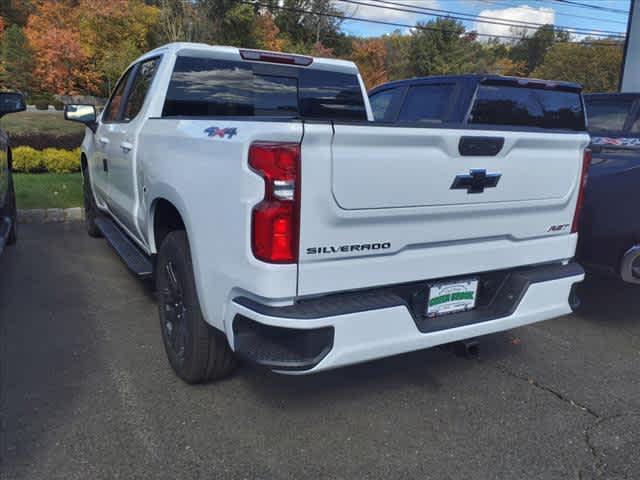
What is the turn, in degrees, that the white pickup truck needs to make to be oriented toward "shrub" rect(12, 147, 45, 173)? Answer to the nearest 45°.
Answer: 0° — it already faces it

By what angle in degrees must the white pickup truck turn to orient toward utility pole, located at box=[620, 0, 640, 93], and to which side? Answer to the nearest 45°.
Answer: approximately 90° to its right

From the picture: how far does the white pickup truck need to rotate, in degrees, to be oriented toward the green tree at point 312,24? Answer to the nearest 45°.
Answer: approximately 45° to its right

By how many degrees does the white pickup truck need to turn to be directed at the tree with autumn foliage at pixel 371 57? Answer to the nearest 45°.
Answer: approximately 45° to its right

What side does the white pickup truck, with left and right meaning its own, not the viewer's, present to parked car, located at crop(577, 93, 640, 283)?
right

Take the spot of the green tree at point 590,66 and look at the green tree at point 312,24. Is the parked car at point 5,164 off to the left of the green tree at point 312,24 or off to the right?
left

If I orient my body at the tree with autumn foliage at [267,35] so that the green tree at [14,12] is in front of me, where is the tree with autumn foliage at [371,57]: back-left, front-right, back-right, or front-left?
back-right

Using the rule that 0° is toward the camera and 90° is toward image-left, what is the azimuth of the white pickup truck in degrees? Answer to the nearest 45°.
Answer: approximately 135°

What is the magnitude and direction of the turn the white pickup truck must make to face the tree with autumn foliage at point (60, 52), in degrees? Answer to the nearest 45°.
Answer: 0° — it already faces it
